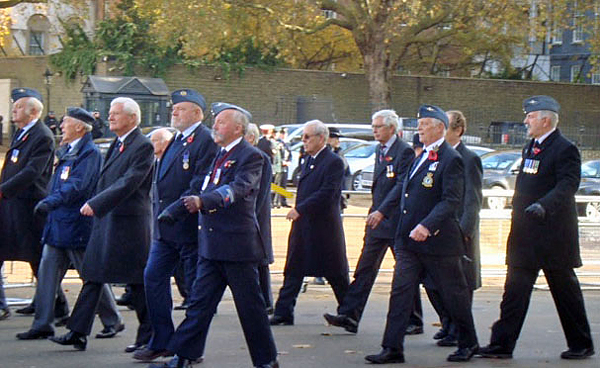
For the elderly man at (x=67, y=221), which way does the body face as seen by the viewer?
to the viewer's left

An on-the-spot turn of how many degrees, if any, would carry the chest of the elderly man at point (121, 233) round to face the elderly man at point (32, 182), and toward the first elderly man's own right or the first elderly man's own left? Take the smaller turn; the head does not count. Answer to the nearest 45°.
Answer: approximately 45° to the first elderly man's own right

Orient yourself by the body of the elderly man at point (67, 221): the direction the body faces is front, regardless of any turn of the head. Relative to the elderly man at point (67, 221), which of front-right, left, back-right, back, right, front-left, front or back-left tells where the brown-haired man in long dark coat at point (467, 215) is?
back

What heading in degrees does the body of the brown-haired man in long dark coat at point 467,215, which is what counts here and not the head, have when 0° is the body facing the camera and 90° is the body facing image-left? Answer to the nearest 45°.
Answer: approximately 90°

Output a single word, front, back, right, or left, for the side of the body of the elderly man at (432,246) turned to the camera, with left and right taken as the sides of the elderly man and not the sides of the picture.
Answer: left

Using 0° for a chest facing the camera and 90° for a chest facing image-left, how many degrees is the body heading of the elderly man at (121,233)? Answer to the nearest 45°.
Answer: approximately 90°

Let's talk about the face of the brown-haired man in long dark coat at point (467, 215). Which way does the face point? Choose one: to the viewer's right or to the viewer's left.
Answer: to the viewer's left

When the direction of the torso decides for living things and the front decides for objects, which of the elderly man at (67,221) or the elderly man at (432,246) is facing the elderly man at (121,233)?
the elderly man at (432,246)

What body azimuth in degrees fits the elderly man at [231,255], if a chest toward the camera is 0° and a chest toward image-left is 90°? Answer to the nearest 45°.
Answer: approximately 90°

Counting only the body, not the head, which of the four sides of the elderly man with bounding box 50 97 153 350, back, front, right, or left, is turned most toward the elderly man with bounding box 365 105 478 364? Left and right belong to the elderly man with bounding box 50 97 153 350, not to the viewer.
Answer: back

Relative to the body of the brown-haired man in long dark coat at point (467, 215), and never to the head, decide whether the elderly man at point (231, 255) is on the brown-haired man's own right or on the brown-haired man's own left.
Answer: on the brown-haired man's own left

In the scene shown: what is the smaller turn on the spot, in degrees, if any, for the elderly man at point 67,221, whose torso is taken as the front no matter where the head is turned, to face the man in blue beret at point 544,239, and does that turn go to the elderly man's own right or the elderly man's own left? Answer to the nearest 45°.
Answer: approximately 180°

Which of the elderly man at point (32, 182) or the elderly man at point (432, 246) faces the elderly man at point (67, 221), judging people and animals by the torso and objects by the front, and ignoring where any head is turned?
the elderly man at point (432, 246)

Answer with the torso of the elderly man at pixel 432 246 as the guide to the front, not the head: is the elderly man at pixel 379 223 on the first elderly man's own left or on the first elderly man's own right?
on the first elderly man's own right
